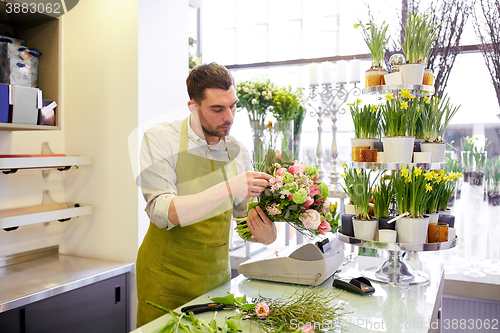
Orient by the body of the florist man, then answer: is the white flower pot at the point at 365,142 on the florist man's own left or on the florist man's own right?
on the florist man's own left

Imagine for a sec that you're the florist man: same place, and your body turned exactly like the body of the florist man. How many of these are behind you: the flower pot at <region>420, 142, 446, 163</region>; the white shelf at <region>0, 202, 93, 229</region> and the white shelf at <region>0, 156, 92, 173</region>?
2

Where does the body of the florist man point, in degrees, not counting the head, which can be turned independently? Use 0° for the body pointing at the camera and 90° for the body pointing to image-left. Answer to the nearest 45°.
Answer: approximately 315°
